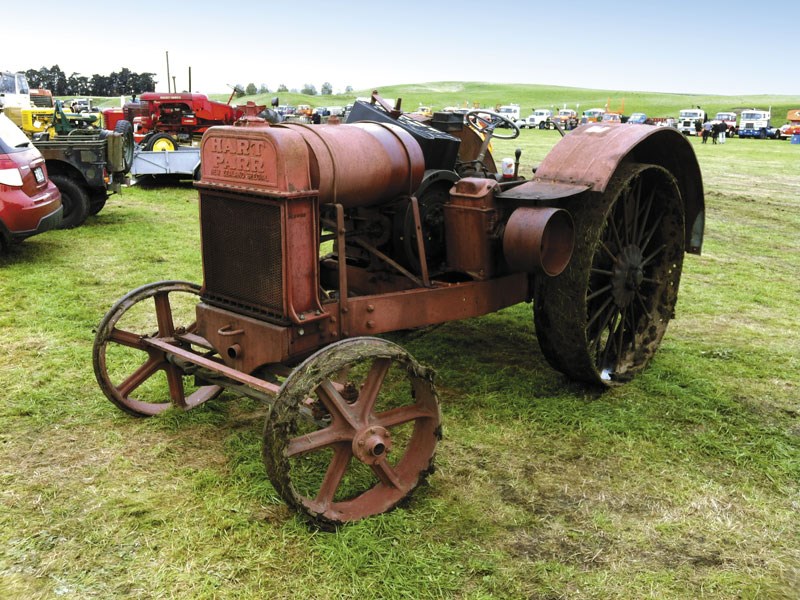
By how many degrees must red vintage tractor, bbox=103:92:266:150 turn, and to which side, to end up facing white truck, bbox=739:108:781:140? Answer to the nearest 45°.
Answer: approximately 135° to its right

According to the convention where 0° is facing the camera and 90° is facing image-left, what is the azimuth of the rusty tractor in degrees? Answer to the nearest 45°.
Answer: approximately 45°

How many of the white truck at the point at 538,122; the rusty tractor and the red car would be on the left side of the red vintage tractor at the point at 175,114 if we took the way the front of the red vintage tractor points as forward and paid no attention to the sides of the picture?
2

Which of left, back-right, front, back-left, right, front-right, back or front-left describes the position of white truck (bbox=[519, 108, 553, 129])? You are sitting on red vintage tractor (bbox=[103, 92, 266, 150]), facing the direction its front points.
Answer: back-right

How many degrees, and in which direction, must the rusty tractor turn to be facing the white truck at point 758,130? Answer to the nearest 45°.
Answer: approximately 180°

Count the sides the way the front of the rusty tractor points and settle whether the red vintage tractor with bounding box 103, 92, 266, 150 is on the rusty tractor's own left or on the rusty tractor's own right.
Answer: on the rusty tractor's own right

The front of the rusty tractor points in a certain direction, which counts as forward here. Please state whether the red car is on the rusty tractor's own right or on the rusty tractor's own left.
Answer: on the rusty tractor's own right

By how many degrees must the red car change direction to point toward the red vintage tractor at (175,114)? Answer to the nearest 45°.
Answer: approximately 45° to its right

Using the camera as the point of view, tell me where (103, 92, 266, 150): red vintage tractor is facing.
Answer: facing to the left of the viewer

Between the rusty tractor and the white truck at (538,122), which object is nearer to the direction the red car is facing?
the white truck
